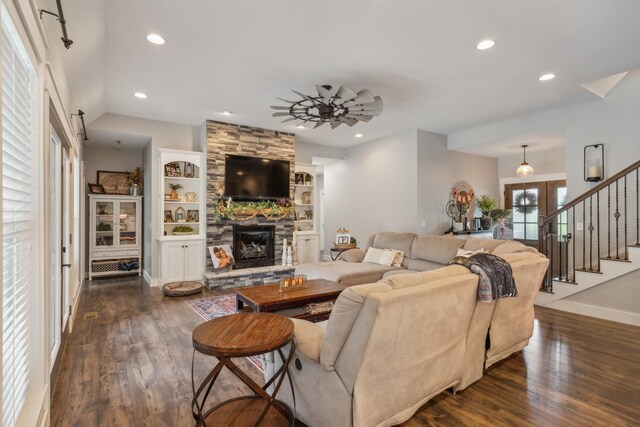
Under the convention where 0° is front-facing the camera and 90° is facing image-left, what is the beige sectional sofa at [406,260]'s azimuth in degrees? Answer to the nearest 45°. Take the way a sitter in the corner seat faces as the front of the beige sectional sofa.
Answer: approximately 45°

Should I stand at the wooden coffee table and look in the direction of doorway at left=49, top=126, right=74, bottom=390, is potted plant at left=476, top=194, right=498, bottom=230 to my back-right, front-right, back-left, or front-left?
back-right

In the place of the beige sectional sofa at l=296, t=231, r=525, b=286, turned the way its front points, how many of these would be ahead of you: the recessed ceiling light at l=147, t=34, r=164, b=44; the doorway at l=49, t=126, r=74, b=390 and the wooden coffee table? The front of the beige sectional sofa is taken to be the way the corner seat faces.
3

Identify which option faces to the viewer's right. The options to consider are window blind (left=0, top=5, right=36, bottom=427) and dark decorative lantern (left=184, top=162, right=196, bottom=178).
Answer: the window blind

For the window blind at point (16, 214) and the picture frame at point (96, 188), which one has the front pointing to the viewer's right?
the window blind

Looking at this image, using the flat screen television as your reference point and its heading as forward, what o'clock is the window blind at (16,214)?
The window blind is roughly at 2 o'clock from the flat screen television.

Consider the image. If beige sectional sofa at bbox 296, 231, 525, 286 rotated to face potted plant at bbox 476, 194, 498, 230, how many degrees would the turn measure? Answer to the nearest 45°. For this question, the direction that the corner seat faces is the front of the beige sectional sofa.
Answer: approximately 180°

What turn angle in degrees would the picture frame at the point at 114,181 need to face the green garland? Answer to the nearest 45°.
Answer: approximately 45° to its left

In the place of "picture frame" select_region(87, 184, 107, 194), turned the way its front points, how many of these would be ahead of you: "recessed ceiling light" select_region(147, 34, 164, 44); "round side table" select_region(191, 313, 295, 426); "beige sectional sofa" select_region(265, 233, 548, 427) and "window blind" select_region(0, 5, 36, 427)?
4

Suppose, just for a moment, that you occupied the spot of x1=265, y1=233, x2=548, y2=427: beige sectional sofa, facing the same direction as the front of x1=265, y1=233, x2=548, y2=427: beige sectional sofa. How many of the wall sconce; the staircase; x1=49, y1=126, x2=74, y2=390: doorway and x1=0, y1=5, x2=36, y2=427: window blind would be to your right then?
2

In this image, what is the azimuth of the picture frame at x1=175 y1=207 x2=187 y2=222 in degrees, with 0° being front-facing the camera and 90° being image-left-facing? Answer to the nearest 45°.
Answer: approximately 0°
